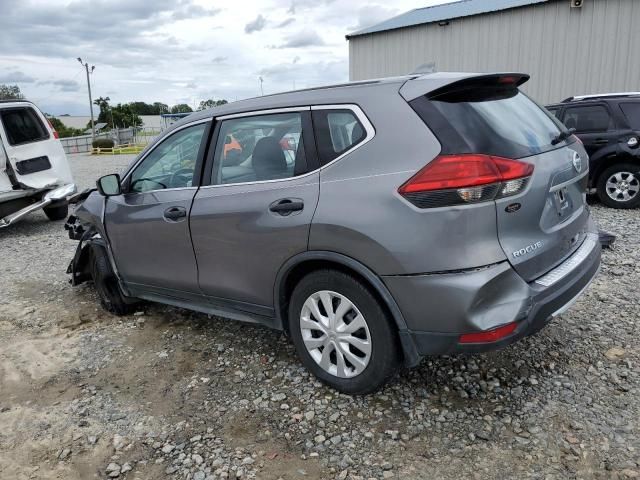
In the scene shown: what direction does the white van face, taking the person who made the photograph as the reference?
facing away from the viewer and to the left of the viewer

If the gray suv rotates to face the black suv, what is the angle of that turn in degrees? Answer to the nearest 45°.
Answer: approximately 90° to its right

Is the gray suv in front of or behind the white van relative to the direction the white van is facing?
behind

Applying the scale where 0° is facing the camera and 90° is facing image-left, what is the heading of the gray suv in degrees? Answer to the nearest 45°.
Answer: approximately 135°

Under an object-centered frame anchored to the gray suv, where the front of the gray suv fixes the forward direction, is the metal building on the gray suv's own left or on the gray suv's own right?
on the gray suv's own right
